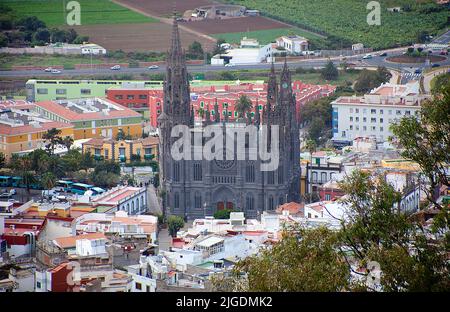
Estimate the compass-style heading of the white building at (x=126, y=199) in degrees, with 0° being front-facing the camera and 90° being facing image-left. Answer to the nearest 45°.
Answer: approximately 315°

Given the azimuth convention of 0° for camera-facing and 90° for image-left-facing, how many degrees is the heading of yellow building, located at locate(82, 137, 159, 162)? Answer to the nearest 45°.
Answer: approximately 0°

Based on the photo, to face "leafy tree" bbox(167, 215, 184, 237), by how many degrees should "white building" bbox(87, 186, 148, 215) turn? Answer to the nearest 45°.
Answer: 0° — it already faces it

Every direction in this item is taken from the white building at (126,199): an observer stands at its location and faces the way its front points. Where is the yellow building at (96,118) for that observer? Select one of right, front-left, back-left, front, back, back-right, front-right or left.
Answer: back-left

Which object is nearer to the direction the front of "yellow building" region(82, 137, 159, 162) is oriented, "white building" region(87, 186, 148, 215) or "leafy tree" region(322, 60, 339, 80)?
the white building

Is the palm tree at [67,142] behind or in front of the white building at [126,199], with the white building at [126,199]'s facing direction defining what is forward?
behind
